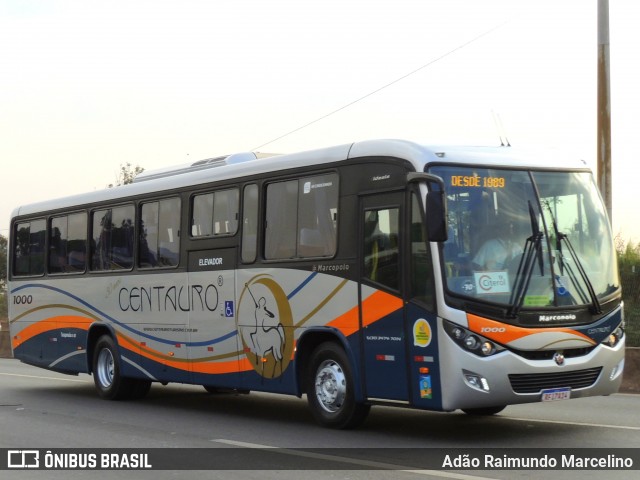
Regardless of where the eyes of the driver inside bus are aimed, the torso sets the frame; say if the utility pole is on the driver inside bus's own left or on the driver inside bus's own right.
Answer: on the driver inside bus's own left

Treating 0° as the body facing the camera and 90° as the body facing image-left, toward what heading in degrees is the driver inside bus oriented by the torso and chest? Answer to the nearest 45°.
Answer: approximately 315°

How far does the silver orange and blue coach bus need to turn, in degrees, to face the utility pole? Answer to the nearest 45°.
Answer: approximately 90° to its left

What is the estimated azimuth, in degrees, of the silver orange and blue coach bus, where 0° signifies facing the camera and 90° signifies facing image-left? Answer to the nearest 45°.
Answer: approximately 315°
